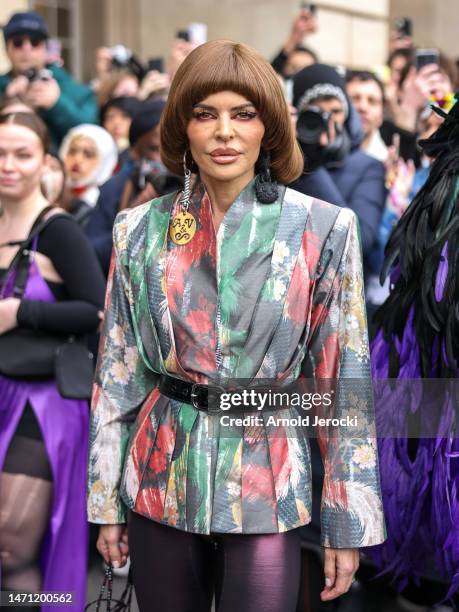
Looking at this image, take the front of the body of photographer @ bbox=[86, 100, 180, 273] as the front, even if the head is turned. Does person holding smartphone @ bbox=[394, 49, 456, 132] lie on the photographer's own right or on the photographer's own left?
on the photographer's own left

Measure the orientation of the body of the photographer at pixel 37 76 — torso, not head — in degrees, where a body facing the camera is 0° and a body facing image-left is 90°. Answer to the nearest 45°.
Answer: approximately 0°

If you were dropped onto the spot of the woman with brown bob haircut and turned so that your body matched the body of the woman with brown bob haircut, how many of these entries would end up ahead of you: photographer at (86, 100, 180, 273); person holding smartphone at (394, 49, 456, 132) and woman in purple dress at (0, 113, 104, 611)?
0

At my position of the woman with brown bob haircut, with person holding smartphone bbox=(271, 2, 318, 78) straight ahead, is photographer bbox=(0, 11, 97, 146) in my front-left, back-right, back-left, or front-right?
front-left

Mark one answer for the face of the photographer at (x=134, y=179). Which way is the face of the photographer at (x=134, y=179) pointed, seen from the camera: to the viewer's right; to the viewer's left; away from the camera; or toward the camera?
toward the camera

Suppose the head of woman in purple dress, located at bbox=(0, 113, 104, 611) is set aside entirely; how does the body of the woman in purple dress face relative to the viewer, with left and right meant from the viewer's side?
facing the viewer and to the left of the viewer

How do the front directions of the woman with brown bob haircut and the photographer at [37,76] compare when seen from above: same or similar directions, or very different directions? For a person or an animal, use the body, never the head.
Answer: same or similar directions

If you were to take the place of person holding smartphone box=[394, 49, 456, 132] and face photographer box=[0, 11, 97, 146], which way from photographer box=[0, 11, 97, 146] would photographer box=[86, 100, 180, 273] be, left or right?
left

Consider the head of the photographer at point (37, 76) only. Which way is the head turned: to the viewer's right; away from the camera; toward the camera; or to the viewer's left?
toward the camera

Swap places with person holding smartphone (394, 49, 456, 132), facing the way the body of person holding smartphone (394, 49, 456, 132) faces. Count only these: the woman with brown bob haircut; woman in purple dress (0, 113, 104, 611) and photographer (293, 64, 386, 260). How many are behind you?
0

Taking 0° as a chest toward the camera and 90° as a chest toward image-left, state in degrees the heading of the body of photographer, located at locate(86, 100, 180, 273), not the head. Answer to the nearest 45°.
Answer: approximately 315°

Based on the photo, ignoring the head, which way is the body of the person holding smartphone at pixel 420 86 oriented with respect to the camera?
toward the camera

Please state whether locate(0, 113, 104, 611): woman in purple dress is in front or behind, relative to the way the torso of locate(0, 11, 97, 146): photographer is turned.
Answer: in front

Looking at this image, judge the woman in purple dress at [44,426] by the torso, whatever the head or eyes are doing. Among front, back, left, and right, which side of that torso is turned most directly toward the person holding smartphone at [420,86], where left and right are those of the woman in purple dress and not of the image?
back

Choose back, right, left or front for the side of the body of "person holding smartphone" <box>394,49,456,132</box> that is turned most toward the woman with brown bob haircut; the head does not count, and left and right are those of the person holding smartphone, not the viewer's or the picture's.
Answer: front

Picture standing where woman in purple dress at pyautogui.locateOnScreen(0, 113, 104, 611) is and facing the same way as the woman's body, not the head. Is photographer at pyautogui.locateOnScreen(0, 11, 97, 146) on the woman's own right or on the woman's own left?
on the woman's own right

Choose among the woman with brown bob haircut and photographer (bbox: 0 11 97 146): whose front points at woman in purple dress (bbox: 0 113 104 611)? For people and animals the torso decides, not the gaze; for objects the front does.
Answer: the photographer

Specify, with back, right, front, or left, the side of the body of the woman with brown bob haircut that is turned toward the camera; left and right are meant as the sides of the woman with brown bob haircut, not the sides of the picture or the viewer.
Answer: front
